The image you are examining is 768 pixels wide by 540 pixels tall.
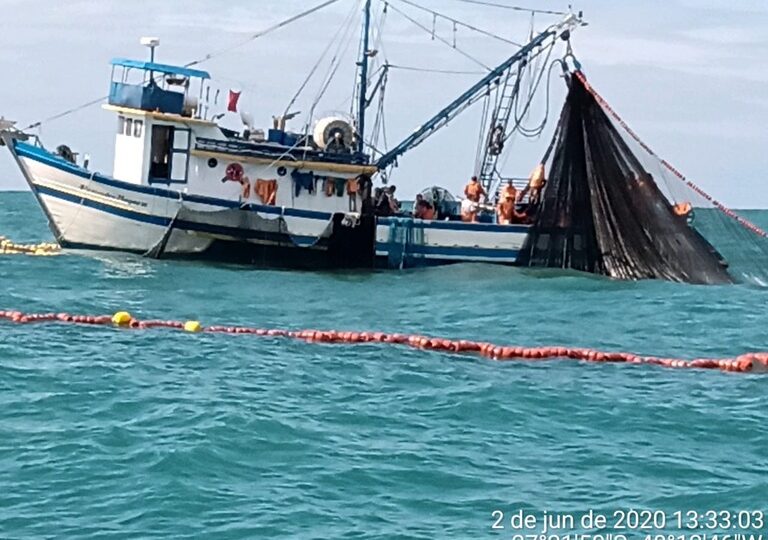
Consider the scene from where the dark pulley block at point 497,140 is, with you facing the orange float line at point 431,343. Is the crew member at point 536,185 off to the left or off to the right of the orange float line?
left

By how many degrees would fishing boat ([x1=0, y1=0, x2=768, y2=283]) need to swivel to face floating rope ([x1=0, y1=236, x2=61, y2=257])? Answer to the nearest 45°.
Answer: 0° — it already faces it

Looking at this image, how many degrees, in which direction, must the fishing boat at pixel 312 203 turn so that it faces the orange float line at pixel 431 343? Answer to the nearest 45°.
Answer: approximately 90° to its left

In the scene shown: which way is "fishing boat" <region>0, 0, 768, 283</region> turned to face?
to the viewer's left
